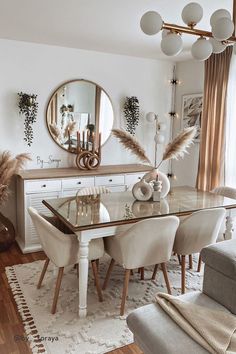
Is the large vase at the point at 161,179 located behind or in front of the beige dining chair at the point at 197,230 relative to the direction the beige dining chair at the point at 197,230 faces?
in front

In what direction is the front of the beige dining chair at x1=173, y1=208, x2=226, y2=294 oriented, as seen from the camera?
facing away from the viewer and to the left of the viewer

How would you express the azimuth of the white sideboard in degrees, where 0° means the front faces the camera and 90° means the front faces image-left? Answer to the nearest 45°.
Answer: approximately 315°

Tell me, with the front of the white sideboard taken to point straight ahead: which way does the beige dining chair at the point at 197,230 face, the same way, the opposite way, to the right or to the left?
the opposite way

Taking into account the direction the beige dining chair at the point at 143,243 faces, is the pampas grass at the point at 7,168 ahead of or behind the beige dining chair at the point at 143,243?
ahead

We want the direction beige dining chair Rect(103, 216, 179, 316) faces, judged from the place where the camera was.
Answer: facing away from the viewer and to the left of the viewer

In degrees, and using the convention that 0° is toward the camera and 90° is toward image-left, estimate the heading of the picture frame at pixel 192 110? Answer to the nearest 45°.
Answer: approximately 45°

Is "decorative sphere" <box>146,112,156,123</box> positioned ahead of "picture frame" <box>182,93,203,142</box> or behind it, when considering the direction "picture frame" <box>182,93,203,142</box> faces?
ahead

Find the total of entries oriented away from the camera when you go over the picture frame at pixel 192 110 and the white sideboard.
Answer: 0
